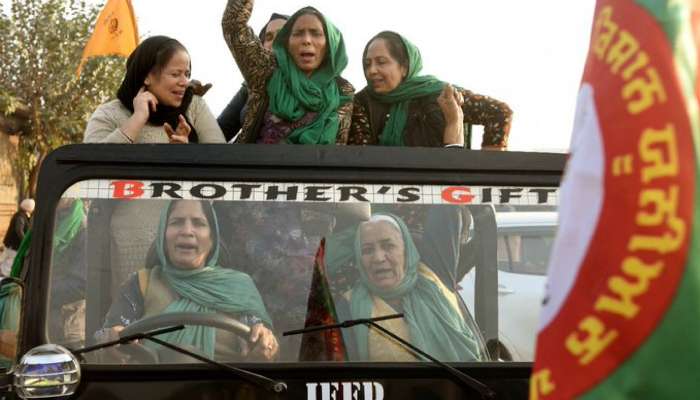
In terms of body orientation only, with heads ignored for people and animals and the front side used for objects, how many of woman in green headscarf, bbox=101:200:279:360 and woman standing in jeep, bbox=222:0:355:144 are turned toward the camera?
2

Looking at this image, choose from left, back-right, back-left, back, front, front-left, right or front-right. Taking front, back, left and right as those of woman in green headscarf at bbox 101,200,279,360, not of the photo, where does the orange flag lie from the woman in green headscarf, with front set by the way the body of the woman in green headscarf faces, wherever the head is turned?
back

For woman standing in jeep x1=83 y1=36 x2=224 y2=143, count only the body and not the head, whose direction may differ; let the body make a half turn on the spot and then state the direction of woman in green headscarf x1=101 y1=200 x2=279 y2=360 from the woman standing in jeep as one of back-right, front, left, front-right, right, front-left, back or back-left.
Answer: back-left

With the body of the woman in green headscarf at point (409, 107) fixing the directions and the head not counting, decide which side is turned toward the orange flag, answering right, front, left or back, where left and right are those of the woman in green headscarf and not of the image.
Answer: right

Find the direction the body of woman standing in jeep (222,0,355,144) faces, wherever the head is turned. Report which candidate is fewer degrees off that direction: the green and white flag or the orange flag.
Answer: the green and white flag

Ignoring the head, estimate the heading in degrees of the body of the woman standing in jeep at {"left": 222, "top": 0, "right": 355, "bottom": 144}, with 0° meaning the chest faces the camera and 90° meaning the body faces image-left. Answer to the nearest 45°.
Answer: approximately 0°

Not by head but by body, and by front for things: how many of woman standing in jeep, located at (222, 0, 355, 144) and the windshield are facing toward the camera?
2

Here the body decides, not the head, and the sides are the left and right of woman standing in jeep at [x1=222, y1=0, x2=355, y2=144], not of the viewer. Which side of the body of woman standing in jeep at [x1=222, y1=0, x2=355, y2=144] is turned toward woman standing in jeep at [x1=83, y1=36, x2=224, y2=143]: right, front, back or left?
right

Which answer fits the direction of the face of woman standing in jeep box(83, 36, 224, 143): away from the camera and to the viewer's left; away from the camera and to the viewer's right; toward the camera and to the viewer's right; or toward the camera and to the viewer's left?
toward the camera and to the viewer's right

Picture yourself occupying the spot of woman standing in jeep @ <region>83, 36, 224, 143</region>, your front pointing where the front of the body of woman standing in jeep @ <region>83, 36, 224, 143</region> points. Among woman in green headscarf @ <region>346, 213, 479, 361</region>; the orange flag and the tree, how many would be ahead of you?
1

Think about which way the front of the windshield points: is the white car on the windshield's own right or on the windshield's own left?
on the windshield's own left
